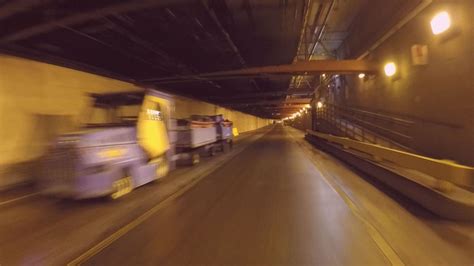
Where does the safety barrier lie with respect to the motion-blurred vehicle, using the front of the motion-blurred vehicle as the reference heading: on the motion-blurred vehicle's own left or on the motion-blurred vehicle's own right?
on the motion-blurred vehicle's own left

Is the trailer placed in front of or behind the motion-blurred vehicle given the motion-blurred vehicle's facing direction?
behind

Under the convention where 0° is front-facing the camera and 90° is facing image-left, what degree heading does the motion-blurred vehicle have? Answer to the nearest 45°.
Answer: approximately 45°
